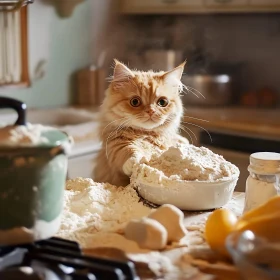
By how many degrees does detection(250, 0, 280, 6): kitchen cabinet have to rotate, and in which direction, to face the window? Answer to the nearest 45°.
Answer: approximately 90° to its right

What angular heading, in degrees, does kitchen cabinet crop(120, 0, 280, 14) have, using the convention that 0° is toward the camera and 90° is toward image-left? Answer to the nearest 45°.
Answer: approximately 0°

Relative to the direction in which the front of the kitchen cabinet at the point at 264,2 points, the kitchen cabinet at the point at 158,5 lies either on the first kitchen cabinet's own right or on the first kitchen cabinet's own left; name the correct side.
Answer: on the first kitchen cabinet's own right

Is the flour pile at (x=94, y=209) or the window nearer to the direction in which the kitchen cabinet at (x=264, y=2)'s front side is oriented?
the flour pile

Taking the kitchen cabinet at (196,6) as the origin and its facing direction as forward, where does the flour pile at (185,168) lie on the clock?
The flour pile is roughly at 12 o'clock from the kitchen cabinet.

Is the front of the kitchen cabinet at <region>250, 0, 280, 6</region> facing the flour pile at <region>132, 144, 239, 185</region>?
yes

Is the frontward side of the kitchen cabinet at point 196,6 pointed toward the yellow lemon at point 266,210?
yes
